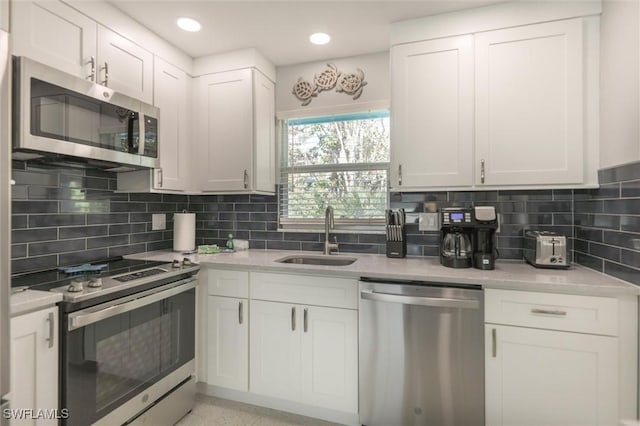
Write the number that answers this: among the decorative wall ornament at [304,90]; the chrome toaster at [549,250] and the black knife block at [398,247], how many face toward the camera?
3

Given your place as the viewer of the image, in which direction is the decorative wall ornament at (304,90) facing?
facing the viewer

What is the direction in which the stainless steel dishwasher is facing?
toward the camera

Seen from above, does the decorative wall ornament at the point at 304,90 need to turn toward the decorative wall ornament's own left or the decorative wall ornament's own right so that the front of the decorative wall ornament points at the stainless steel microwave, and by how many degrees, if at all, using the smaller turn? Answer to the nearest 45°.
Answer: approximately 45° to the decorative wall ornament's own right

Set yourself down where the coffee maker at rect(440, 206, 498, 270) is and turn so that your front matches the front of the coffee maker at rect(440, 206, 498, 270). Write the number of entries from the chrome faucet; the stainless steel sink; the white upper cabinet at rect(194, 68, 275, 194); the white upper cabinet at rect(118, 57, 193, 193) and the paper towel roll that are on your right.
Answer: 5

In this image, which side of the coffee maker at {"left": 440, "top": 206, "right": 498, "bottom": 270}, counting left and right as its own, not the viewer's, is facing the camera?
front

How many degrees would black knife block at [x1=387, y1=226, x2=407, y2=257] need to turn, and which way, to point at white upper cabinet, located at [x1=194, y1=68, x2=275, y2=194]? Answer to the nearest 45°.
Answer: approximately 90° to its right

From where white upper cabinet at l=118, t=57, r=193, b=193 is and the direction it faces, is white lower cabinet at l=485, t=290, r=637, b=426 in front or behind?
in front

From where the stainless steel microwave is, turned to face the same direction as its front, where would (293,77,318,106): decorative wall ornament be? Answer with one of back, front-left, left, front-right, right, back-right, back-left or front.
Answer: front-left

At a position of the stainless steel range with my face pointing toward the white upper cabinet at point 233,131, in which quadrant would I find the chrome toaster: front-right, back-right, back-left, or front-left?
front-right

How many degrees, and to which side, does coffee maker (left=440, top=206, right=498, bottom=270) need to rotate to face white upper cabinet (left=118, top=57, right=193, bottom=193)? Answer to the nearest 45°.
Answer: approximately 90° to its right

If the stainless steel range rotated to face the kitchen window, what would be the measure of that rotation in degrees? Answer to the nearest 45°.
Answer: approximately 45° to its left

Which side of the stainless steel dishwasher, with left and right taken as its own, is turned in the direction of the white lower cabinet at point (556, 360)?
left
